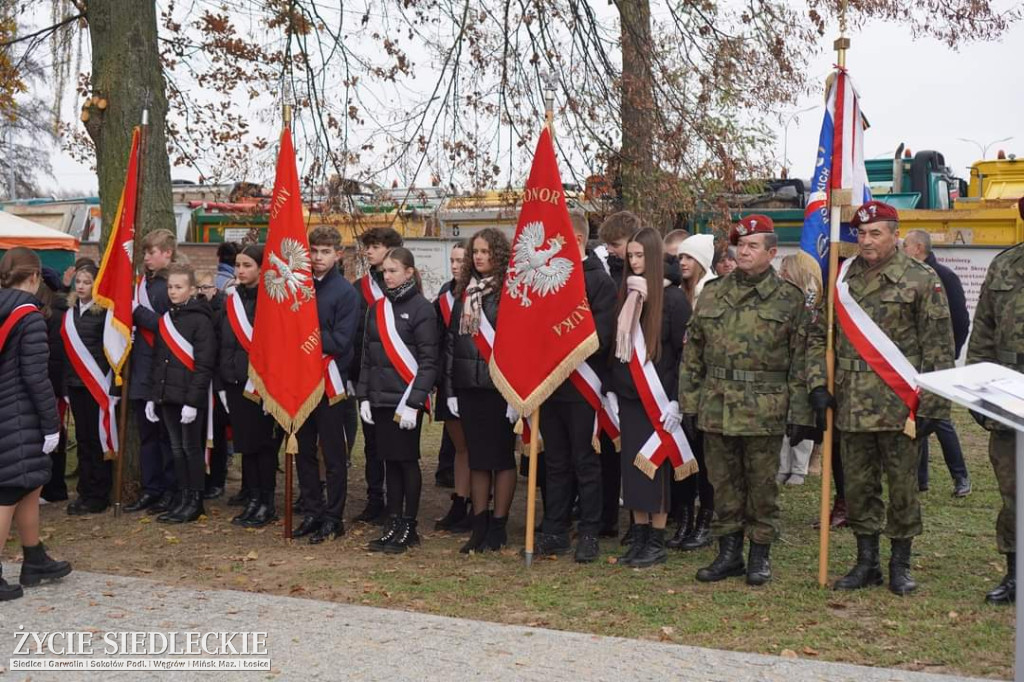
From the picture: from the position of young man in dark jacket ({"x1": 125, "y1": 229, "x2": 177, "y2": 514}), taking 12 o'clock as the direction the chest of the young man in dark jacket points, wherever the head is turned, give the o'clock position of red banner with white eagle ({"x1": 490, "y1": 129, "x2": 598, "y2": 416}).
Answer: The red banner with white eagle is roughly at 9 o'clock from the young man in dark jacket.

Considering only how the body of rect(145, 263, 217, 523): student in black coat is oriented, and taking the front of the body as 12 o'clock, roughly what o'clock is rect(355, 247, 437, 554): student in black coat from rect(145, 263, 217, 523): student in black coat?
rect(355, 247, 437, 554): student in black coat is roughly at 9 o'clock from rect(145, 263, 217, 523): student in black coat.

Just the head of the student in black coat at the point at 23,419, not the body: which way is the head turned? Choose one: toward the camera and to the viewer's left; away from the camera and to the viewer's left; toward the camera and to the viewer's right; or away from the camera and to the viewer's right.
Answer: away from the camera and to the viewer's right

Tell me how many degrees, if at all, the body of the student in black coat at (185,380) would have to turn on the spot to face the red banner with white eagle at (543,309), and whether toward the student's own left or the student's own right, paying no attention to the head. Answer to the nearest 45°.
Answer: approximately 90° to the student's own left

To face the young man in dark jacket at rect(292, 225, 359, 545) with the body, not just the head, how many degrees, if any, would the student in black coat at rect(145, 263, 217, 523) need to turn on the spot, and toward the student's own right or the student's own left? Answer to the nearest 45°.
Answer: approximately 90° to the student's own left

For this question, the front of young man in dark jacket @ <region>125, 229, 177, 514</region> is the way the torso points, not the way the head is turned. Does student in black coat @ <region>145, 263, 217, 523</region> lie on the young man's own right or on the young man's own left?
on the young man's own left

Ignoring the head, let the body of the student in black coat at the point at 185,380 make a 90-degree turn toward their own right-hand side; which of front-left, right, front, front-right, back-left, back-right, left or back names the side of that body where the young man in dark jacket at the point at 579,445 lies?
back

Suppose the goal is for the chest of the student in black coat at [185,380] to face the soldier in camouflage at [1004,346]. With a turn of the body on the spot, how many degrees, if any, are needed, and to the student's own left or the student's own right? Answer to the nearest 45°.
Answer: approximately 90° to the student's own left

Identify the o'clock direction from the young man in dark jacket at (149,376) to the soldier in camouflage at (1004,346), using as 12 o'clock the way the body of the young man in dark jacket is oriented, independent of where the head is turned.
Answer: The soldier in camouflage is roughly at 9 o'clock from the young man in dark jacket.

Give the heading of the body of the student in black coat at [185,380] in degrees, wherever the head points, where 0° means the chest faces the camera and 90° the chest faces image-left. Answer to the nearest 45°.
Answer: approximately 45°

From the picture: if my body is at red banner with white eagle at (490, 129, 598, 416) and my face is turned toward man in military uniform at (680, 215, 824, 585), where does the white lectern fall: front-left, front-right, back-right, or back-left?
front-right

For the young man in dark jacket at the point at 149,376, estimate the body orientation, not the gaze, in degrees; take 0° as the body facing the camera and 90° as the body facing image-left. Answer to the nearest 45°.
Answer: approximately 45°

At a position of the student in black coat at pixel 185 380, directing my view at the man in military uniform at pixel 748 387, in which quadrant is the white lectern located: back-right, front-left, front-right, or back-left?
front-right

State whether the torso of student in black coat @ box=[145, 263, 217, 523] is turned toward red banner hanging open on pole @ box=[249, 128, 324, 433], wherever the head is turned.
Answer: no

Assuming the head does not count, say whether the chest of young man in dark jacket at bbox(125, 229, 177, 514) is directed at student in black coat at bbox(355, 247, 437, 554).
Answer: no

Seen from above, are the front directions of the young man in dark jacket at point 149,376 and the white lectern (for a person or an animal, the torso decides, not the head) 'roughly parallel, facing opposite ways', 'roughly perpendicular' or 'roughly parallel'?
roughly perpendicular
